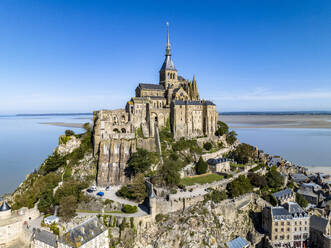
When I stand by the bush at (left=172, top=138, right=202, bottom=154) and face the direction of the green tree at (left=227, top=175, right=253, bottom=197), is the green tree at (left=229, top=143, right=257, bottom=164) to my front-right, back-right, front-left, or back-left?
front-left

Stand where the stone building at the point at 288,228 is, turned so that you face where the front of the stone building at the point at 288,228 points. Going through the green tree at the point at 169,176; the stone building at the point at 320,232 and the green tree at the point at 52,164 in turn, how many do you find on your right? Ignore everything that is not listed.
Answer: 2

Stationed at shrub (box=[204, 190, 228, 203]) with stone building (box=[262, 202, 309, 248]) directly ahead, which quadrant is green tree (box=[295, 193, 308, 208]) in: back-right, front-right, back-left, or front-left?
front-left

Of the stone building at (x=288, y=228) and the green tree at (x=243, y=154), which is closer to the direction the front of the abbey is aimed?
the stone building

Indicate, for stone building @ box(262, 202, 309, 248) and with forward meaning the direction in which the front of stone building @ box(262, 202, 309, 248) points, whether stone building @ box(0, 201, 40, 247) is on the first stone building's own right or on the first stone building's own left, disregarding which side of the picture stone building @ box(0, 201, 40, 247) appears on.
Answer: on the first stone building's own right

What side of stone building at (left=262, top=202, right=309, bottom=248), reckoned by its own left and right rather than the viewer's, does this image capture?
front

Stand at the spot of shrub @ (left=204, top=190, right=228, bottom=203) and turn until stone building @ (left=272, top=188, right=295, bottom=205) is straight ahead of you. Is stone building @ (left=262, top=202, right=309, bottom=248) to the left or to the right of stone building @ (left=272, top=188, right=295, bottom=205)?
right

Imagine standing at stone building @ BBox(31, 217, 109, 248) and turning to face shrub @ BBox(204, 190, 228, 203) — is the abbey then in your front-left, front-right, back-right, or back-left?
front-left

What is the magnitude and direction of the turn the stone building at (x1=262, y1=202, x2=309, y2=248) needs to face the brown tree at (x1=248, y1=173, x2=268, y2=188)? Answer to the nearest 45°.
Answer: approximately 135° to its right

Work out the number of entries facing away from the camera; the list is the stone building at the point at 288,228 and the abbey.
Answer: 0

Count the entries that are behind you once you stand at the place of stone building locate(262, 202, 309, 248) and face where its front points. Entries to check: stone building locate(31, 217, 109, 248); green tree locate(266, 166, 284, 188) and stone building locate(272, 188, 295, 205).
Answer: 2

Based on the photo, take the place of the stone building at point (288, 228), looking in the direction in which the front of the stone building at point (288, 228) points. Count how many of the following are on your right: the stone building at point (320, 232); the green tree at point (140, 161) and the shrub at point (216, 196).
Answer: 2

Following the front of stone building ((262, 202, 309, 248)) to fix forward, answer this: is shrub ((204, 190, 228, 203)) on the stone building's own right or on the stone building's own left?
on the stone building's own right
